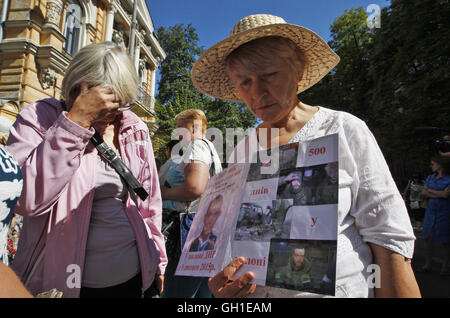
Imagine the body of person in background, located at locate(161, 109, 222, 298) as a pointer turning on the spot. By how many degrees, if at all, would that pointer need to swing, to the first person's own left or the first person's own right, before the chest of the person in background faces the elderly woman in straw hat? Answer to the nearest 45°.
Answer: approximately 90° to the first person's own left

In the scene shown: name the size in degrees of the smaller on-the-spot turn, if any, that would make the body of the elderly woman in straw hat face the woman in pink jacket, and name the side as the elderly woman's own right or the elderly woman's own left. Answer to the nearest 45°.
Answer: approximately 45° to the elderly woman's own right

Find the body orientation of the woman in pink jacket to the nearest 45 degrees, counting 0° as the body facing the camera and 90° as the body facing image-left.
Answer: approximately 315°

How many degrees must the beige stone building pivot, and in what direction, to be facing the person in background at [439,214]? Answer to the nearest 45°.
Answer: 0° — it already faces them
